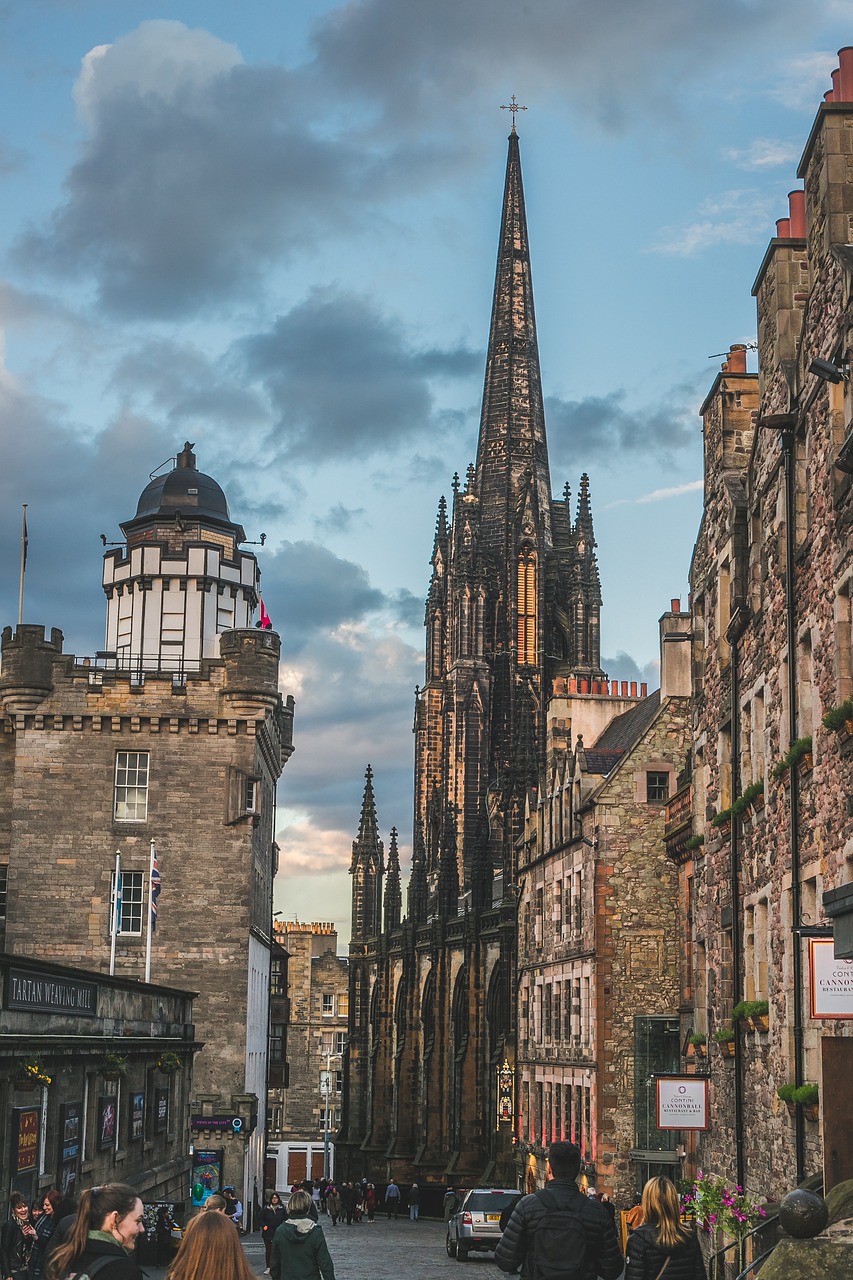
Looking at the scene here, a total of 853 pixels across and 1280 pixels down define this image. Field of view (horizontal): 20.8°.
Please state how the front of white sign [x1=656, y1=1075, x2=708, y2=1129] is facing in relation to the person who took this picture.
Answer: facing the viewer

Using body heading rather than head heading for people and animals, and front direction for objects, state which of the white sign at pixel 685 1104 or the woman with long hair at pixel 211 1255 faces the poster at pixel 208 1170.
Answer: the woman with long hair

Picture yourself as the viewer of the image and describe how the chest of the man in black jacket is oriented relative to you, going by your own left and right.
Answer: facing away from the viewer

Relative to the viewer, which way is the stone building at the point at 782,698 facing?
to the viewer's left

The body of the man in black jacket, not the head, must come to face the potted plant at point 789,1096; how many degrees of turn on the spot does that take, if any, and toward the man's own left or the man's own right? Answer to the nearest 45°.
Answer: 0° — they already face it

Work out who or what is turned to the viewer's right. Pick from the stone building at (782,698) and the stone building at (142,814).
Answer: the stone building at (142,814)

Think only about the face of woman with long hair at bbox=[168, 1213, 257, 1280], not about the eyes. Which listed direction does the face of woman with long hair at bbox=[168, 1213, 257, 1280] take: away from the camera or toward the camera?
away from the camera

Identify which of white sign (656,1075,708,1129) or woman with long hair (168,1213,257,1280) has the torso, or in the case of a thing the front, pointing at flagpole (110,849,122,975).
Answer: the woman with long hair

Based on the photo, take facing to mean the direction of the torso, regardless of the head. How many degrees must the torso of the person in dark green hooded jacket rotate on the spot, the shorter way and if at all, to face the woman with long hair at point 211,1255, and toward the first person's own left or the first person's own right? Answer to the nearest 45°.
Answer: approximately 180°

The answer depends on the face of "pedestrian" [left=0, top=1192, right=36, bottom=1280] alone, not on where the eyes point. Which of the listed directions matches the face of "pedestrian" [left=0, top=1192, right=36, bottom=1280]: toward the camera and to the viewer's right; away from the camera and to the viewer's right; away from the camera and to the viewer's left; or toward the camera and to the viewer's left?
toward the camera and to the viewer's right

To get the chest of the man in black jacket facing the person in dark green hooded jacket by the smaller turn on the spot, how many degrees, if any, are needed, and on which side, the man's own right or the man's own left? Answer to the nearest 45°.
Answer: approximately 45° to the man's own left

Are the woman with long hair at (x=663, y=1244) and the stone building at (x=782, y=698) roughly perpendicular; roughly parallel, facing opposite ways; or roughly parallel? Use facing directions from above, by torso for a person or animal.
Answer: roughly perpendicular

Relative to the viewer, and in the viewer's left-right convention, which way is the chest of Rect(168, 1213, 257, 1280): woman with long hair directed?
facing away from the viewer
